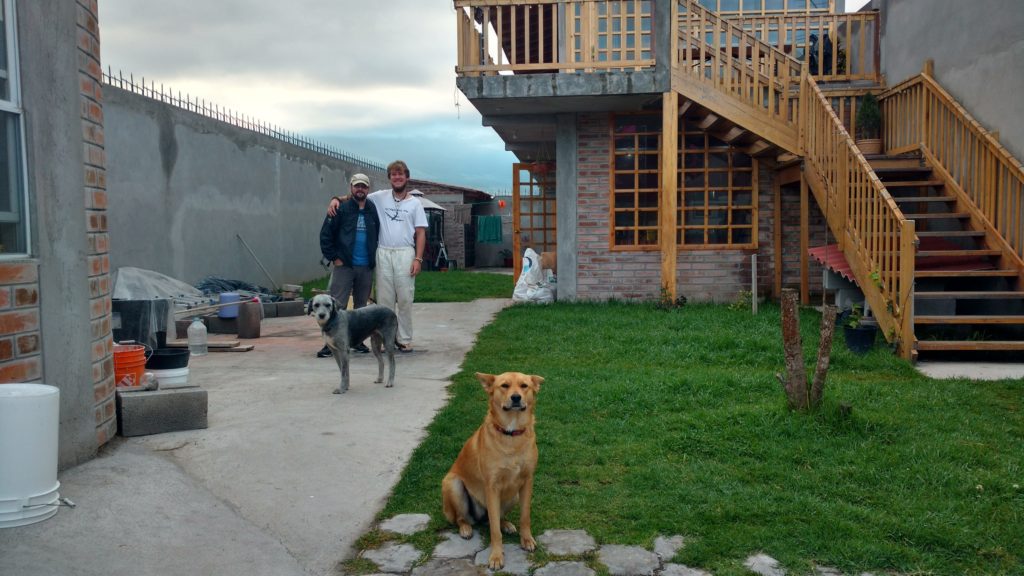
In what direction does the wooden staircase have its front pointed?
toward the camera

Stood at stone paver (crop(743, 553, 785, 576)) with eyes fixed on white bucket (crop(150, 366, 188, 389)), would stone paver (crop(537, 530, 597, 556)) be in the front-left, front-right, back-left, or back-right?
front-left

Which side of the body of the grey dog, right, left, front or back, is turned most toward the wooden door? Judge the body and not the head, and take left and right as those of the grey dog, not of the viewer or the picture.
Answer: back

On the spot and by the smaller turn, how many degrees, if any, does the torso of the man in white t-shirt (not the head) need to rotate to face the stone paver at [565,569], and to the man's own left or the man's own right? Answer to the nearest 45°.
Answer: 0° — they already face it

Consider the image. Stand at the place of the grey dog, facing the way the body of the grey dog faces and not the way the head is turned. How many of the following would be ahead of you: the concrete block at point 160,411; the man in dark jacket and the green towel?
1

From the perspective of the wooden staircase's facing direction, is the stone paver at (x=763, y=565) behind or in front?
in front

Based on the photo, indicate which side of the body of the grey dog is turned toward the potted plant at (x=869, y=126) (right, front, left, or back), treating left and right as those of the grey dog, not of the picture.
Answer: back

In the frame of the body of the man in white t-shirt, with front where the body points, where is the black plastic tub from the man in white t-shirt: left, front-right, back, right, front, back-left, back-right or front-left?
front-right

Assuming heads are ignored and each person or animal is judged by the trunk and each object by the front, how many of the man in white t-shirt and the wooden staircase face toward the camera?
2

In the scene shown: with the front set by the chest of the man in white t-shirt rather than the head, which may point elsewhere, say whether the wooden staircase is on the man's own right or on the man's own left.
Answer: on the man's own left

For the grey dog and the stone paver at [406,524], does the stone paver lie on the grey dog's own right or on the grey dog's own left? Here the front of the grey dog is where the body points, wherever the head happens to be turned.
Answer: on the grey dog's own left

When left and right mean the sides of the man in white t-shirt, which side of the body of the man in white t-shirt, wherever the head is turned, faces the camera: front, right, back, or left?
front

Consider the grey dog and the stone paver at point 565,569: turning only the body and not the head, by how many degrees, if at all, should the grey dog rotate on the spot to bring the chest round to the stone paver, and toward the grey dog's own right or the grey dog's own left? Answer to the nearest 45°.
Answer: approximately 45° to the grey dog's own left

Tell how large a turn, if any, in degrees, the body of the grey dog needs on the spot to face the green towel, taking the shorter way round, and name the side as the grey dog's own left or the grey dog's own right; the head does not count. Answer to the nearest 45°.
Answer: approximately 135° to the grey dog's own right

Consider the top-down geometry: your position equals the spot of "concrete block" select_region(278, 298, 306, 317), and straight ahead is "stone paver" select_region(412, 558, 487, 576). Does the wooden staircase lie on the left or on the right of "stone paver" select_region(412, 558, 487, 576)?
left

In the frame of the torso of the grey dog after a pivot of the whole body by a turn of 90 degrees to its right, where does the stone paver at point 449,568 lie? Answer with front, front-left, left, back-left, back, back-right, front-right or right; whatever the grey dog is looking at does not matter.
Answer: back-left
